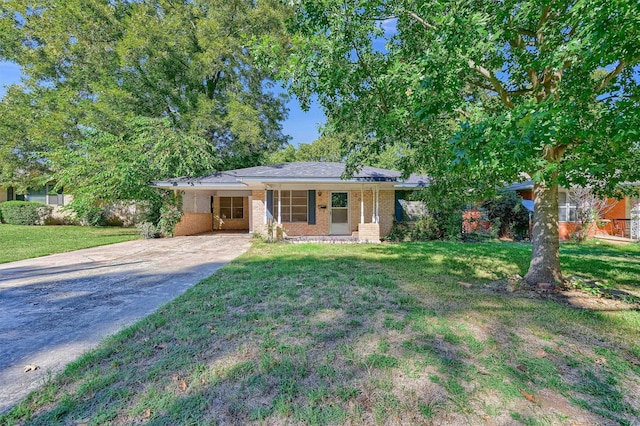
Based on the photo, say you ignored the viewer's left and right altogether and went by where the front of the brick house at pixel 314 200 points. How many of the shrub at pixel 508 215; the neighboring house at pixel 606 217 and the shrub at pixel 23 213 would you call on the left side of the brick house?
2

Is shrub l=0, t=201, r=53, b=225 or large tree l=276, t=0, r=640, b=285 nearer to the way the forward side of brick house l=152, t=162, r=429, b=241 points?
the large tree

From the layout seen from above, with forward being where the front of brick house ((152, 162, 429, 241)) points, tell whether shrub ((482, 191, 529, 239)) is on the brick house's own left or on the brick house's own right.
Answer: on the brick house's own left

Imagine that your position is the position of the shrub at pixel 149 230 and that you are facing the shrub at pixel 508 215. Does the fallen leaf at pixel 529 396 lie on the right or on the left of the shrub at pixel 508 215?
right

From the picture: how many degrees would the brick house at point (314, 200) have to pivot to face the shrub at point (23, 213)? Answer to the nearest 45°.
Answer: approximately 90° to its right

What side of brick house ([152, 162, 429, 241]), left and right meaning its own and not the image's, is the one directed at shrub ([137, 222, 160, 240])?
right

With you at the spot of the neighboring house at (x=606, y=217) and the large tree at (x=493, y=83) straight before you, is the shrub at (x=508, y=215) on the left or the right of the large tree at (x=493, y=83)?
right

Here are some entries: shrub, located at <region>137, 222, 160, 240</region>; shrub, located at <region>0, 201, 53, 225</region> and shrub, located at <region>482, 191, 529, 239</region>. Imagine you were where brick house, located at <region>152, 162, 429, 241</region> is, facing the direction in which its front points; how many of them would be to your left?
1

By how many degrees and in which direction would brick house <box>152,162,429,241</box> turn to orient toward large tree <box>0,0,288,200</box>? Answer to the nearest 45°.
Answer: approximately 135° to its right

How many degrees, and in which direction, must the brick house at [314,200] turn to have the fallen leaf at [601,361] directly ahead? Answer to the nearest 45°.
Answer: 0° — it already faces it

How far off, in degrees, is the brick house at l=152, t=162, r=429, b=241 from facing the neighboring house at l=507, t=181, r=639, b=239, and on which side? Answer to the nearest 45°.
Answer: approximately 90° to its left

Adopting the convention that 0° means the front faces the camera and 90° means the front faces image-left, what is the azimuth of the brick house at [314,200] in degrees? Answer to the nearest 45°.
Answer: approximately 0°
